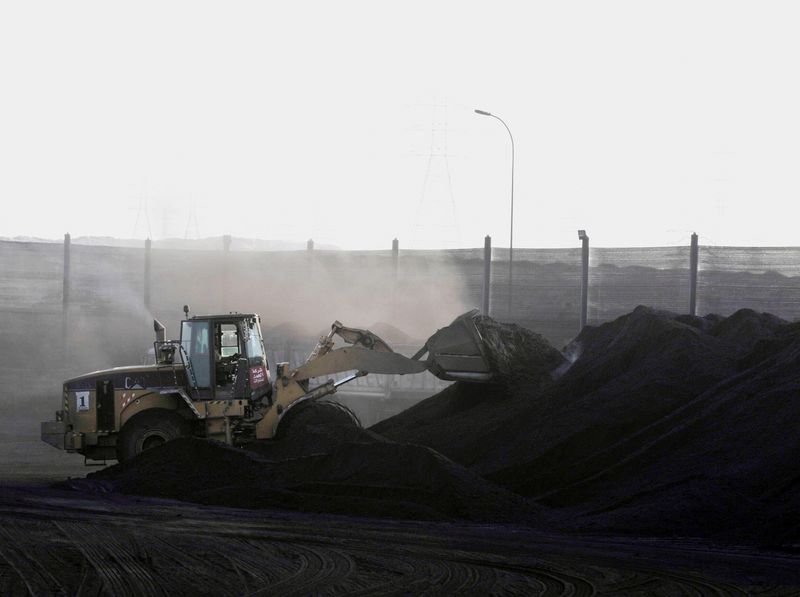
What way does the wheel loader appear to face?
to the viewer's right

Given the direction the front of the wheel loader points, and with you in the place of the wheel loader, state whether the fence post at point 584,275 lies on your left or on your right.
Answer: on your left

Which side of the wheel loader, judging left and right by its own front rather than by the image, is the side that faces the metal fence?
left

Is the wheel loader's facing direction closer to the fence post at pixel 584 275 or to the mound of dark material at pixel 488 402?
the mound of dark material

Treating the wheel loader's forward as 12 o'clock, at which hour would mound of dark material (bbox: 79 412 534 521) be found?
The mound of dark material is roughly at 2 o'clock from the wheel loader.

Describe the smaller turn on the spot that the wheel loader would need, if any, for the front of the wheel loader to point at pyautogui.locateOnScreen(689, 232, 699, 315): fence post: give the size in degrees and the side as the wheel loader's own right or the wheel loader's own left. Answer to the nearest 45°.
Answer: approximately 45° to the wheel loader's own left

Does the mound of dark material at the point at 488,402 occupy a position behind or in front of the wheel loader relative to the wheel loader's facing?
in front

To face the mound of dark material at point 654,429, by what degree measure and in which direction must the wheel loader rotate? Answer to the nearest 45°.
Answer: approximately 45° to its right
